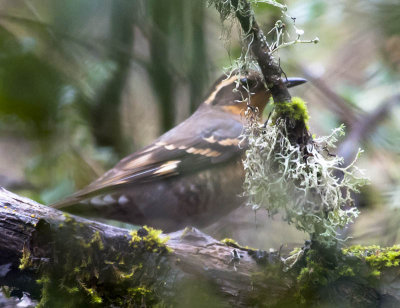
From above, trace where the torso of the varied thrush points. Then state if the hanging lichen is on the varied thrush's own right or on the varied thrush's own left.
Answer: on the varied thrush's own right

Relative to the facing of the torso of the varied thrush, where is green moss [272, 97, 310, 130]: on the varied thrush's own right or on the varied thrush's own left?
on the varied thrush's own right

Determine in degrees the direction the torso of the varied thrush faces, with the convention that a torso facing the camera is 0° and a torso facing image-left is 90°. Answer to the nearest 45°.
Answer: approximately 270°
